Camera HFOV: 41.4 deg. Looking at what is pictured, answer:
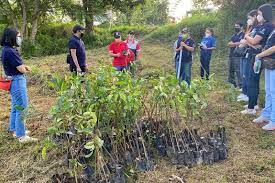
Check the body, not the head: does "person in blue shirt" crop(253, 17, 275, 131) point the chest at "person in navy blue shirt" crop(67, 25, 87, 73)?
yes

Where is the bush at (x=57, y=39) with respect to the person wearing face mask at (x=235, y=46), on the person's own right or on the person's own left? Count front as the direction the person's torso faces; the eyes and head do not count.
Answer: on the person's own right

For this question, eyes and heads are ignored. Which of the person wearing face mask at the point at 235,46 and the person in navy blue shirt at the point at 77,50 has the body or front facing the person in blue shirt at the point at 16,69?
the person wearing face mask

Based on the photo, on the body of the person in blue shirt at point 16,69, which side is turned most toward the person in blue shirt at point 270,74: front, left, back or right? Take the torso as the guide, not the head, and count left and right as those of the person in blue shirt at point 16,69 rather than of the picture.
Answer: front

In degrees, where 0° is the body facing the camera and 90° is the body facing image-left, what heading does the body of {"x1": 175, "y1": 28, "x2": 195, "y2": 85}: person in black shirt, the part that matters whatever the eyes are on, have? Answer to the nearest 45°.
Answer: approximately 0°

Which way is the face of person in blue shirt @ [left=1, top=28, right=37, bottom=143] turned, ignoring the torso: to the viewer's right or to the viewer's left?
to the viewer's right

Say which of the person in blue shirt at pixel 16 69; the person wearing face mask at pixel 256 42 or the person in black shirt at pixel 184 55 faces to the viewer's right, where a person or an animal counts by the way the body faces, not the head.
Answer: the person in blue shirt

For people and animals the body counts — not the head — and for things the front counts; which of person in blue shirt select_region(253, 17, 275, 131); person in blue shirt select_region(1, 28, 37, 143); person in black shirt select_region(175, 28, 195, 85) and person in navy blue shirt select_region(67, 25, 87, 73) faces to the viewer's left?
person in blue shirt select_region(253, 17, 275, 131)

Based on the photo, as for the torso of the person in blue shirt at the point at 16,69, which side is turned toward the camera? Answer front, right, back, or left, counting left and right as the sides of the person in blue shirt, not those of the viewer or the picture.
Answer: right

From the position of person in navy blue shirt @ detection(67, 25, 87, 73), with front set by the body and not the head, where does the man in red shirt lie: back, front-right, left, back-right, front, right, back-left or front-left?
front-left

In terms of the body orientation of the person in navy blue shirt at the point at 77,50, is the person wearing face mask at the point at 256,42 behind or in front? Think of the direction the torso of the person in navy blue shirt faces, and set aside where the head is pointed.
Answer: in front

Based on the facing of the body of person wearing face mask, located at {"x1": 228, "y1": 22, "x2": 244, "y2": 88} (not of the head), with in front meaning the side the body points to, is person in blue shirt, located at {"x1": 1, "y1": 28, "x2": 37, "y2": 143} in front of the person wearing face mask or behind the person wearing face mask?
in front

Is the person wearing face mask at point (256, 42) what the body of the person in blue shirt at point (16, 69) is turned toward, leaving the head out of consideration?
yes
